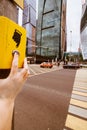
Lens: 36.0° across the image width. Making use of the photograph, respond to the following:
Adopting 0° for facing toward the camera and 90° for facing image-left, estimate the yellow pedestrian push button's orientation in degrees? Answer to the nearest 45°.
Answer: approximately 315°
